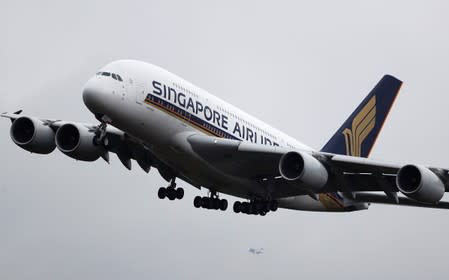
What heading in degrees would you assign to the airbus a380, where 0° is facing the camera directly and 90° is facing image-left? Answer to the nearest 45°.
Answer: approximately 45°
